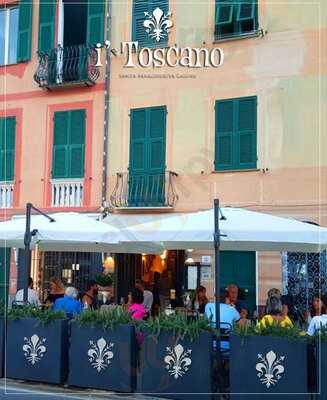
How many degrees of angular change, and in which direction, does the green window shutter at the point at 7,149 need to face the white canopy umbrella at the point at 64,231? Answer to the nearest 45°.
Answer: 0° — it already faces it

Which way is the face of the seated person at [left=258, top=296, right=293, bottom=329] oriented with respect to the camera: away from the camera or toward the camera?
away from the camera

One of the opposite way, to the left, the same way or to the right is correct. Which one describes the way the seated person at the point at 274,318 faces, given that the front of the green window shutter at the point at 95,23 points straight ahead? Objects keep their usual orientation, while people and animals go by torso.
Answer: the opposite way

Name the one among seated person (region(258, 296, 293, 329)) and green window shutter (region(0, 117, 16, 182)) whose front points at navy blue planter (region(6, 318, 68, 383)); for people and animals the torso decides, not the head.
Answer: the green window shutter

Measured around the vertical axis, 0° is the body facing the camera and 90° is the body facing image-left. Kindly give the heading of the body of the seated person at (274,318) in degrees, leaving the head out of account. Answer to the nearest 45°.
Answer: approximately 180°

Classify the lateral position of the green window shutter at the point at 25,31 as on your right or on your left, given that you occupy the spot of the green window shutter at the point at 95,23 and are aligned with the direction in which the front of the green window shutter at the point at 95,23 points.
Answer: on your right

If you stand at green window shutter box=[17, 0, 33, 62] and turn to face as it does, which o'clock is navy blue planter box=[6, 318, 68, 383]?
The navy blue planter is roughly at 12 o'clock from the green window shutter.

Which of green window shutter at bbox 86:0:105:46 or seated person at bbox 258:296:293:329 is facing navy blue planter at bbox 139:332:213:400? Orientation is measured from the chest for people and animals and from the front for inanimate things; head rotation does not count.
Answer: the green window shutter

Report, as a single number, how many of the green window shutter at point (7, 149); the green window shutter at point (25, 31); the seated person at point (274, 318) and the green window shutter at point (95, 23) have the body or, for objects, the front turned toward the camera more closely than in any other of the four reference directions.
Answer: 3
